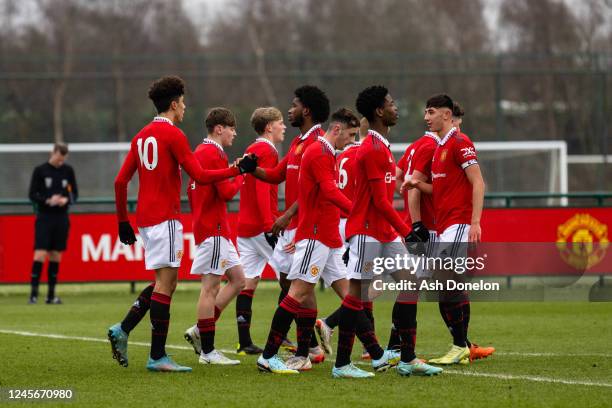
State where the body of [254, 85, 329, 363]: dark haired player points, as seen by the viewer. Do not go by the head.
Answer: to the viewer's left

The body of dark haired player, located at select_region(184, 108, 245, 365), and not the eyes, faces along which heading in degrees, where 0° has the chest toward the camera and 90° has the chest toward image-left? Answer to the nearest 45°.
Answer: approximately 270°

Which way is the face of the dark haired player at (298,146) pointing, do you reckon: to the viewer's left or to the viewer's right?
to the viewer's left

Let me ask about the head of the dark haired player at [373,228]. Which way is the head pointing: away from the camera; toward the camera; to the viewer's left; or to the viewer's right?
to the viewer's right

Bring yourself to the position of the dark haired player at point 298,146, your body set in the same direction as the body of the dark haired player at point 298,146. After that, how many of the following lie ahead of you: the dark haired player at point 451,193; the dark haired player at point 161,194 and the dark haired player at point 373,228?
1

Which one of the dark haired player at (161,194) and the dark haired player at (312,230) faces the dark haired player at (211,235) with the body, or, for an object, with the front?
the dark haired player at (161,194)

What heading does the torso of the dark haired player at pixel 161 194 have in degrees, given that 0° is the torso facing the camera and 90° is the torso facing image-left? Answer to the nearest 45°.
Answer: approximately 225°

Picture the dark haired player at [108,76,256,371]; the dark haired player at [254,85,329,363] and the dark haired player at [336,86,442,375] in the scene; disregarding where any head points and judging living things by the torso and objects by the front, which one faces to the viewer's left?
the dark haired player at [254,85,329,363]

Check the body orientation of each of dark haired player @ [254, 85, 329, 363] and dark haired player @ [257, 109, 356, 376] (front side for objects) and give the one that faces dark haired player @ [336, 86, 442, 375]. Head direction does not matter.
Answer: dark haired player @ [257, 109, 356, 376]

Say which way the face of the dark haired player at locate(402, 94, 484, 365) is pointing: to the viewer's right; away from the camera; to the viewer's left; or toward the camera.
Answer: to the viewer's left

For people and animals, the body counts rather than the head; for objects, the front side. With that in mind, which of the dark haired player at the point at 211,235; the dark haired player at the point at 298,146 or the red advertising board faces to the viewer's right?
the dark haired player at the point at 211,235

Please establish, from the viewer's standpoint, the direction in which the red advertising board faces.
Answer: facing the viewer

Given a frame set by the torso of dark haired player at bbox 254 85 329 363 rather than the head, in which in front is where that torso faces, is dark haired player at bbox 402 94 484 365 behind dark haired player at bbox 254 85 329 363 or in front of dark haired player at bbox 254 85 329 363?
behind
